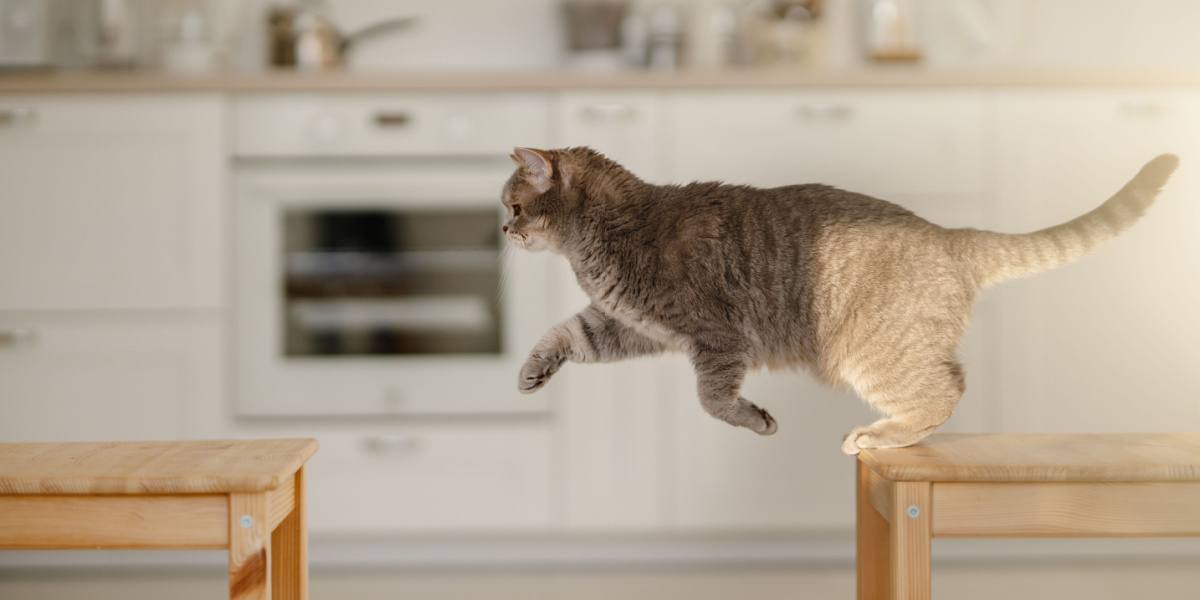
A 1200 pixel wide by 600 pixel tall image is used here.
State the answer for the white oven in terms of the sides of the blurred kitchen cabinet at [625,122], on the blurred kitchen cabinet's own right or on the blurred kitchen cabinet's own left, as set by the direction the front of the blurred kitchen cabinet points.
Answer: on the blurred kitchen cabinet's own right

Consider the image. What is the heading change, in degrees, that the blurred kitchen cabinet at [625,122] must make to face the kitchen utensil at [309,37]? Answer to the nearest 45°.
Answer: approximately 90° to its right

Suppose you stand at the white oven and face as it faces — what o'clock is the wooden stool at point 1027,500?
The wooden stool is roughly at 11 o'clock from the white oven.

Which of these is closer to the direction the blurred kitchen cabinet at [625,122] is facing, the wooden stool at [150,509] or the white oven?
the wooden stool

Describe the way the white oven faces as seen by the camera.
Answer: facing the viewer

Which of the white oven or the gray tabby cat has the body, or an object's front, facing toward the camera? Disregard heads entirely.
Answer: the white oven

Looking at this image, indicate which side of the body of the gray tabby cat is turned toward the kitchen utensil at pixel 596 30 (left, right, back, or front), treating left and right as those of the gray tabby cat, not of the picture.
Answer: right

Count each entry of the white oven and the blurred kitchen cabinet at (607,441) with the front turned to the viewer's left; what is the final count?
0

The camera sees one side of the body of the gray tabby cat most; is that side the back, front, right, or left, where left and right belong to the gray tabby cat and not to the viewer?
left

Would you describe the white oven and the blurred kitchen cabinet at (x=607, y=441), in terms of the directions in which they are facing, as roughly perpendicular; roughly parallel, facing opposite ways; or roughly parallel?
roughly parallel

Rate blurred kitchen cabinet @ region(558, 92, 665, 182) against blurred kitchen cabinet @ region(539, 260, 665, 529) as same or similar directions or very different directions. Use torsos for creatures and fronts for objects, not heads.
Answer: same or similar directions

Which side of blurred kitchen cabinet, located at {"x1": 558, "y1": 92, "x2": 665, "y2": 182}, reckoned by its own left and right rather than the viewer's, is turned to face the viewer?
front

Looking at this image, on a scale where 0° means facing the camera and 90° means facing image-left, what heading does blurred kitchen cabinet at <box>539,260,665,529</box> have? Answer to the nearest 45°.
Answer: approximately 0°

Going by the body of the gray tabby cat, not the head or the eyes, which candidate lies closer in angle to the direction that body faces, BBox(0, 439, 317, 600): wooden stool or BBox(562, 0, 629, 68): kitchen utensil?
the wooden stool

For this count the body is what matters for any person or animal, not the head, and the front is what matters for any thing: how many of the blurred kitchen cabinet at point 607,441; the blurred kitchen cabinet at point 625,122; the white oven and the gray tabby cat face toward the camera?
3

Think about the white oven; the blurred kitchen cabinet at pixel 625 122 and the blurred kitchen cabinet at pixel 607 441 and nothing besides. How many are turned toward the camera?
3
